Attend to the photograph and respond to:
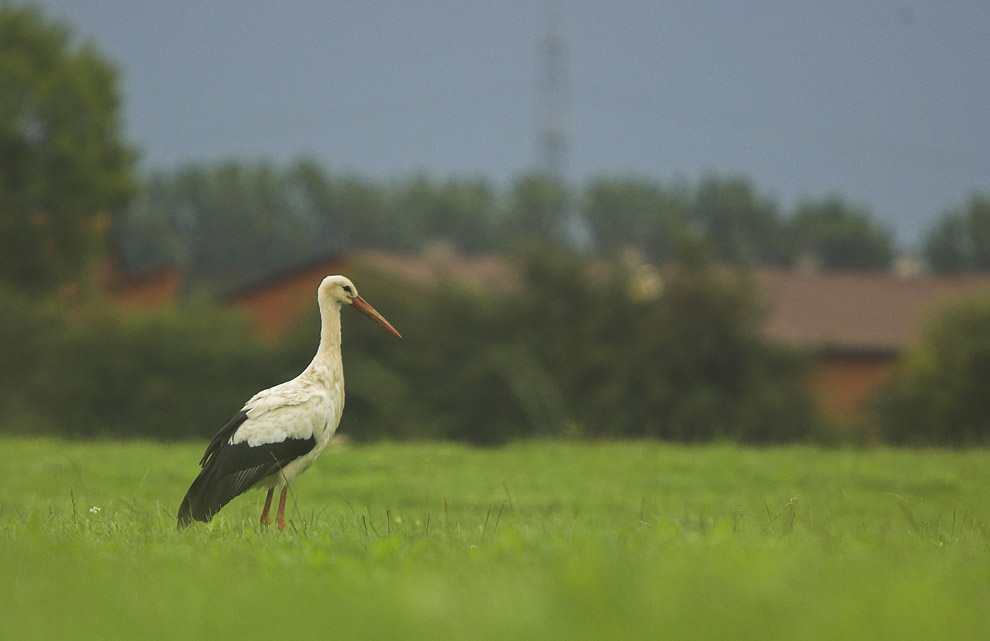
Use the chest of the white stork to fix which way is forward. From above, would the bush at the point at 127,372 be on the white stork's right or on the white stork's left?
on the white stork's left

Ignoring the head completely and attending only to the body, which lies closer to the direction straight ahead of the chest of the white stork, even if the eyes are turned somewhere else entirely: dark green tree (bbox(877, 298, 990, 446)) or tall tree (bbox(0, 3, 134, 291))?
the dark green tree

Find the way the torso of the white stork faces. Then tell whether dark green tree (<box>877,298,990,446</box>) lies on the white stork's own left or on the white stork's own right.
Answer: on the white stork's own left

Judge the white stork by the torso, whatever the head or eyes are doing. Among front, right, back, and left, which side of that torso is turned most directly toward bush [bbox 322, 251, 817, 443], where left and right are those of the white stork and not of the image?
left

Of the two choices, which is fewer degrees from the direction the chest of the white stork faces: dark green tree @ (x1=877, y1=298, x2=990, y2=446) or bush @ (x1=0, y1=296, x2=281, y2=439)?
the dark green tree

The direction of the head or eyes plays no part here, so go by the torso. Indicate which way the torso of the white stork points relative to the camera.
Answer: to the viewer's right

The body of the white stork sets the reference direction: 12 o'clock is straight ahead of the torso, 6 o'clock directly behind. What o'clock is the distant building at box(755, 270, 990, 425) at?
The distant building is roughly at 10 o'clock from the white stork.

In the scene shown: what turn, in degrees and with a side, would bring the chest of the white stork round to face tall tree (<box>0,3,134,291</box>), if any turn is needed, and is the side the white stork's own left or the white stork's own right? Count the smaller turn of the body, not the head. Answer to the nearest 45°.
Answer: approximately 90° to the white stork's own left
